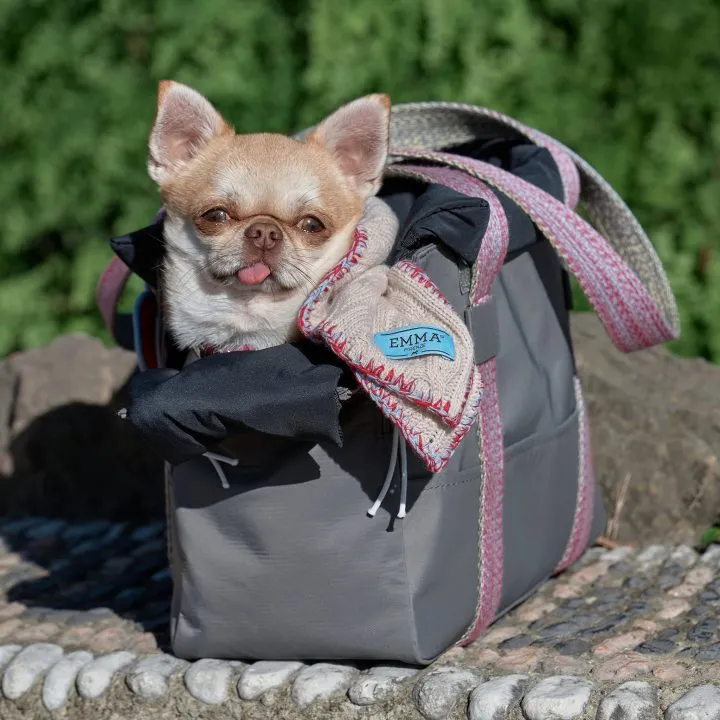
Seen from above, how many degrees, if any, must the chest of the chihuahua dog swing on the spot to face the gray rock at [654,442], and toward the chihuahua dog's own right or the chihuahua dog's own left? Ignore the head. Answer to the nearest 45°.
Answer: approximately 135° to the chihuahua dog's own left

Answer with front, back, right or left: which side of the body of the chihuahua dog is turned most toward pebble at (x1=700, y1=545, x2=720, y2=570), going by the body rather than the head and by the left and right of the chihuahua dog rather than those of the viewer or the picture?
left

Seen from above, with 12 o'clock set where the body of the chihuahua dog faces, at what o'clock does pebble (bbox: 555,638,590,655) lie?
The pebble is roughly at 10 o'clock from the chihuahua dog.

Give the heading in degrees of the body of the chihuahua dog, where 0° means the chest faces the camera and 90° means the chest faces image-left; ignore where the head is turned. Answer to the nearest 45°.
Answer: approximately 0°

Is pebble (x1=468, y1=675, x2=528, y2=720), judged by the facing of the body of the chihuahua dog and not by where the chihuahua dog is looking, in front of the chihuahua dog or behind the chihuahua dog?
in front

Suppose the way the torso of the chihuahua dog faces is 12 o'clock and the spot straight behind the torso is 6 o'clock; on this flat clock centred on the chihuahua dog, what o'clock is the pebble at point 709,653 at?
The pebble is roughly at 10 o'clock from the chihuahua dog.

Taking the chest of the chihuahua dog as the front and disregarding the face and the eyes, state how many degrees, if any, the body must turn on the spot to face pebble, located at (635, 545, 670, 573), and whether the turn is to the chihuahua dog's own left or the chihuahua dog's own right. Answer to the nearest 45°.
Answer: approximately 90° to the chihuahua dog's own left

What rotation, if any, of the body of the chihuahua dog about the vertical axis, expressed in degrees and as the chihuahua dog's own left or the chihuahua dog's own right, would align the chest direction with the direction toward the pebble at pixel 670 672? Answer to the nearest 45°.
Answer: approximately 45° to the chihuahua dog's own left
